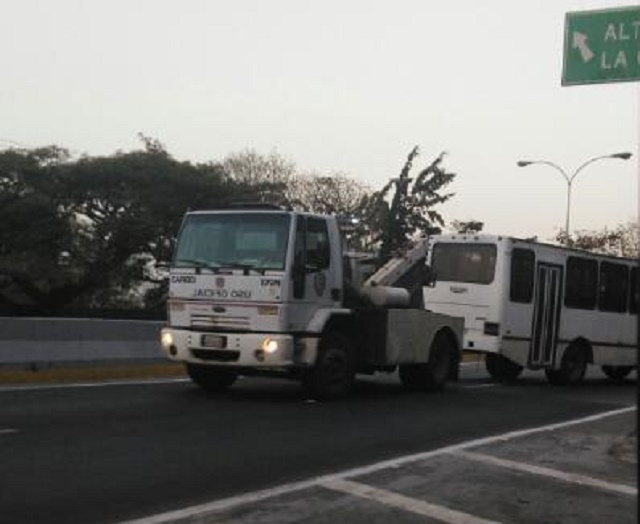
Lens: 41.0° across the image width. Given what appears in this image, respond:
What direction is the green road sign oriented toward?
toward the camera

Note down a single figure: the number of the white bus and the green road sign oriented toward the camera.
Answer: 1

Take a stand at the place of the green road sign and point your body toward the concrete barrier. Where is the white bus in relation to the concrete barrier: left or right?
right

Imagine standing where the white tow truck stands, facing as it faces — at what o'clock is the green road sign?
The green road sign is roughly at 9 o'clock from the white tow truck.

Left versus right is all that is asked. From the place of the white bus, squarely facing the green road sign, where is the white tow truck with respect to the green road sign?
right

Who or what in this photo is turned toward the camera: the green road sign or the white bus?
the green road sign

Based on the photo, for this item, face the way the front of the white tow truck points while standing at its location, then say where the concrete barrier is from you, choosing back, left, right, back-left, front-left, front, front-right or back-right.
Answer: right

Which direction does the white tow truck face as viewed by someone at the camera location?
facing the viewer and to the left of the viewer

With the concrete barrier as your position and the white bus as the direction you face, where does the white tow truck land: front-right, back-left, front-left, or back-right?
front-right

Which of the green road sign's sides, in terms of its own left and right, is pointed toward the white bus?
back
